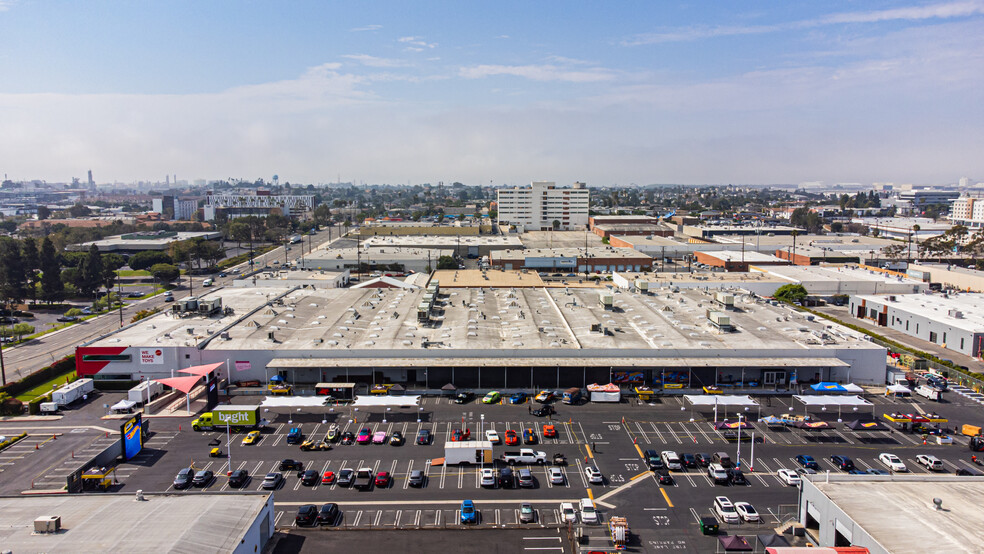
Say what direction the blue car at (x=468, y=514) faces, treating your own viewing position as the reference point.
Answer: facing the viewer

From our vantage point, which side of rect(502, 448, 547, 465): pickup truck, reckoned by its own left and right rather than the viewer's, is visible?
right

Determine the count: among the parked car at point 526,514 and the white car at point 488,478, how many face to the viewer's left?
0

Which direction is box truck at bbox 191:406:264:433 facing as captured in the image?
to the viewer's left

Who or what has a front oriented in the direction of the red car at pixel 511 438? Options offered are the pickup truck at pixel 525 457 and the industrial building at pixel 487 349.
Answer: the industrial building

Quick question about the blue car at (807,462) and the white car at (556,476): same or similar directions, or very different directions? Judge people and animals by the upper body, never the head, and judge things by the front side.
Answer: same or similar directions

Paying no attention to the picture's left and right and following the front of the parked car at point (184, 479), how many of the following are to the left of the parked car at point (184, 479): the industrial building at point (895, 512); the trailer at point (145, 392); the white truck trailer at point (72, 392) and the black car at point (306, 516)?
2

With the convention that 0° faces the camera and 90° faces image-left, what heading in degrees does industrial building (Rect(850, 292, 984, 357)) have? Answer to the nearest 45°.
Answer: approximately 45°

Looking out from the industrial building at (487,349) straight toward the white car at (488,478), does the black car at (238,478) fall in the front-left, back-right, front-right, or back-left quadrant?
front-right
